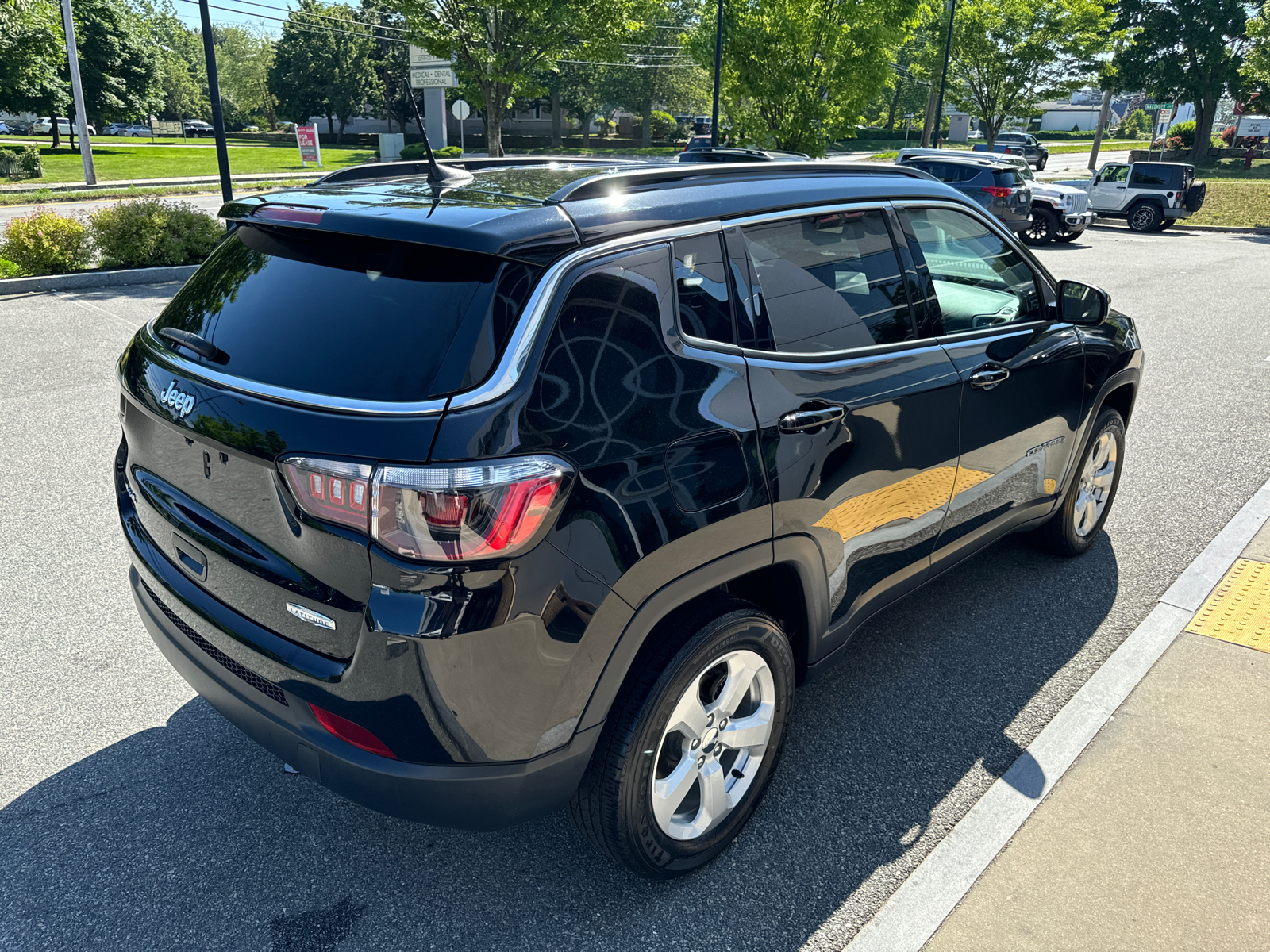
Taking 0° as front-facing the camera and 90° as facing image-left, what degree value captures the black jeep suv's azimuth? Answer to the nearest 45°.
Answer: approximately 225°

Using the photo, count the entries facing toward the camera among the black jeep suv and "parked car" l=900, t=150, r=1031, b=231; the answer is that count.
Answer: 0

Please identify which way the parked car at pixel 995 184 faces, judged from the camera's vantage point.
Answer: facing away from the viewer and to the left of the viewer

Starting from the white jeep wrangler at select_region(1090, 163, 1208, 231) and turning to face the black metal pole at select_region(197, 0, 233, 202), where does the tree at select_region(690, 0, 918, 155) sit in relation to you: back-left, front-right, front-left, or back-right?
front-right

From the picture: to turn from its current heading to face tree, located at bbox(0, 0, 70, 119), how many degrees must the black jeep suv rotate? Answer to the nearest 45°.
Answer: approximately 90° to its left

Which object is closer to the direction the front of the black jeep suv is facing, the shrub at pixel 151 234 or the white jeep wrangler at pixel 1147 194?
the white jeep wrangler

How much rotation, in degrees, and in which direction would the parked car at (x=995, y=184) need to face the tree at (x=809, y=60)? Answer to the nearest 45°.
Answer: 0° — it already faces it

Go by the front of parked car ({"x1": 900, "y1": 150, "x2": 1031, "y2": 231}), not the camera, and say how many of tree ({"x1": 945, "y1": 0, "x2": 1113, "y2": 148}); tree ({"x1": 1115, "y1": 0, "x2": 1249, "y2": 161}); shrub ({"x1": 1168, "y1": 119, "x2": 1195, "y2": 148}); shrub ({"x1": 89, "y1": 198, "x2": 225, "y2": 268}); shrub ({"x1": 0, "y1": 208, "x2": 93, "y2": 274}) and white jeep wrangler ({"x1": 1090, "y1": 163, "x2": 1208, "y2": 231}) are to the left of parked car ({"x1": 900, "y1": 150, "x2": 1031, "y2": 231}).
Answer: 2

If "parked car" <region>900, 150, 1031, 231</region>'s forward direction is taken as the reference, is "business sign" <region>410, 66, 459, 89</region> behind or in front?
in front

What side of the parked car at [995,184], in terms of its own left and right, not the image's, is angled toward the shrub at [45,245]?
left

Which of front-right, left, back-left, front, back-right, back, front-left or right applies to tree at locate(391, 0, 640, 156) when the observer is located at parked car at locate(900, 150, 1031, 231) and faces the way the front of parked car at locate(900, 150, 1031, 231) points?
front-left

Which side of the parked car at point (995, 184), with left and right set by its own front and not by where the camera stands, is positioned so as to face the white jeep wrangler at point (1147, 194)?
right

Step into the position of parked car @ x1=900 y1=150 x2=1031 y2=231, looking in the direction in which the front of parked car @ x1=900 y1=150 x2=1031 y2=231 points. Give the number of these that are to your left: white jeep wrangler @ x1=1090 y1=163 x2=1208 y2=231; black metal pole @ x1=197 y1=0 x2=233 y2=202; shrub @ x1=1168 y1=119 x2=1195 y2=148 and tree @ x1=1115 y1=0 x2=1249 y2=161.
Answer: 1

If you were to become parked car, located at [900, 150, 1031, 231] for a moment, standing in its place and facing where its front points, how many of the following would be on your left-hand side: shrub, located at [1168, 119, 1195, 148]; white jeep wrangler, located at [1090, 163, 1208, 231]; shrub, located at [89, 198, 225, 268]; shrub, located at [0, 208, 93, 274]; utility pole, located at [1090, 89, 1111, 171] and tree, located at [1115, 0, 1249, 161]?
2
